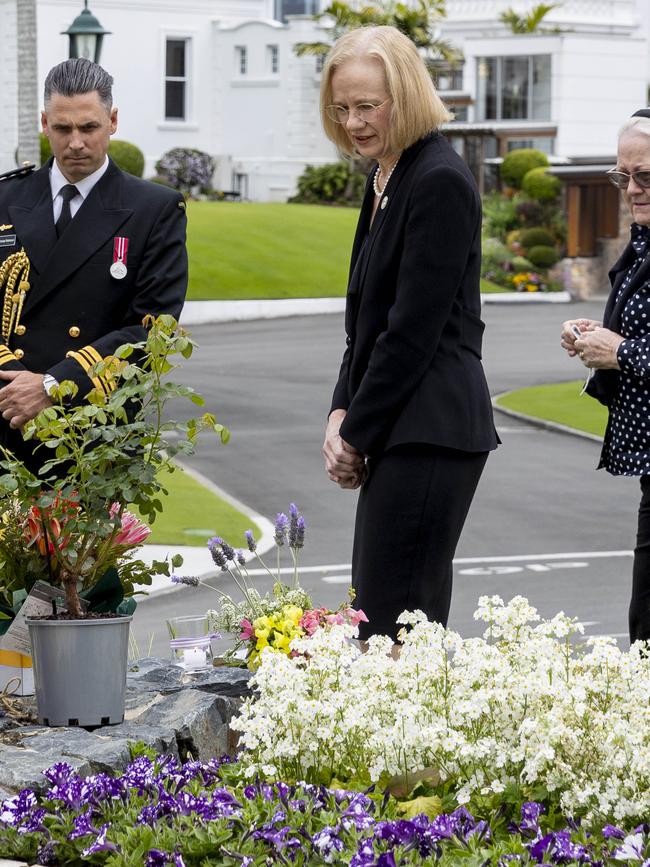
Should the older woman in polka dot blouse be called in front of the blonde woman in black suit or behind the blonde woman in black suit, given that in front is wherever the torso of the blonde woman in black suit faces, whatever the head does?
behind

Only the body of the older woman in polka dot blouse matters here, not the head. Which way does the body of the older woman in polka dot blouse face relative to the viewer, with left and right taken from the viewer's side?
facing the viewer and to the left of the viewer

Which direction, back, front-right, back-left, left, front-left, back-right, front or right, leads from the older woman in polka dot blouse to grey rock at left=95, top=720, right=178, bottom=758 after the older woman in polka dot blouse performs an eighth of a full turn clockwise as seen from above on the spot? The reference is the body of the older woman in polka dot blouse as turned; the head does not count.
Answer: front-left

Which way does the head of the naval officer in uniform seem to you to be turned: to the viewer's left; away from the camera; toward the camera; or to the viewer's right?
toward the camera

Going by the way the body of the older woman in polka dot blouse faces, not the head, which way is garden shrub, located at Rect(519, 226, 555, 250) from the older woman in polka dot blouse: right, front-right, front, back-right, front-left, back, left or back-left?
back-right

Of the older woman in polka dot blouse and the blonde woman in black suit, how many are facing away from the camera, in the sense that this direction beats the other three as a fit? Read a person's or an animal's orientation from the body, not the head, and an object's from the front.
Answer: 0

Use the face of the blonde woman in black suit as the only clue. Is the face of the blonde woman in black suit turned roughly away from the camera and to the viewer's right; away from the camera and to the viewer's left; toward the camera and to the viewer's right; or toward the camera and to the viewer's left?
toward the camera and to the viewer's left

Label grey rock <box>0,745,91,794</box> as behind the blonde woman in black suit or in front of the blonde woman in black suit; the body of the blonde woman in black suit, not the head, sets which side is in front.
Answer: in front

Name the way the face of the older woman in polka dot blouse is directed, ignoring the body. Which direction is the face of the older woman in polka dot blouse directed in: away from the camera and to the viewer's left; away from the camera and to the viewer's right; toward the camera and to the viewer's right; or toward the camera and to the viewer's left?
toward the camera and to the viewer's left

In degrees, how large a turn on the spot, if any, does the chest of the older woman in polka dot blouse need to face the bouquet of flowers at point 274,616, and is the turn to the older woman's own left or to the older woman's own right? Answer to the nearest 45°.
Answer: approximately 45° to the older woman's own right

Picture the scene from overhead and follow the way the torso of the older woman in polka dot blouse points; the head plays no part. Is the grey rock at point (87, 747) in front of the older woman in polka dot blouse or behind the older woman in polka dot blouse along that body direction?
in front

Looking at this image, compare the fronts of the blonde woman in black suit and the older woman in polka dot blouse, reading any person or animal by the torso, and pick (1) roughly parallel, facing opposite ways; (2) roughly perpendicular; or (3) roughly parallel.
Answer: roughly parallel

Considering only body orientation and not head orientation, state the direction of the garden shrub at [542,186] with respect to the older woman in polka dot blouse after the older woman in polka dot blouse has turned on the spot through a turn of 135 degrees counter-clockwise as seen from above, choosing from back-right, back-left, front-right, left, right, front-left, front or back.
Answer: left
